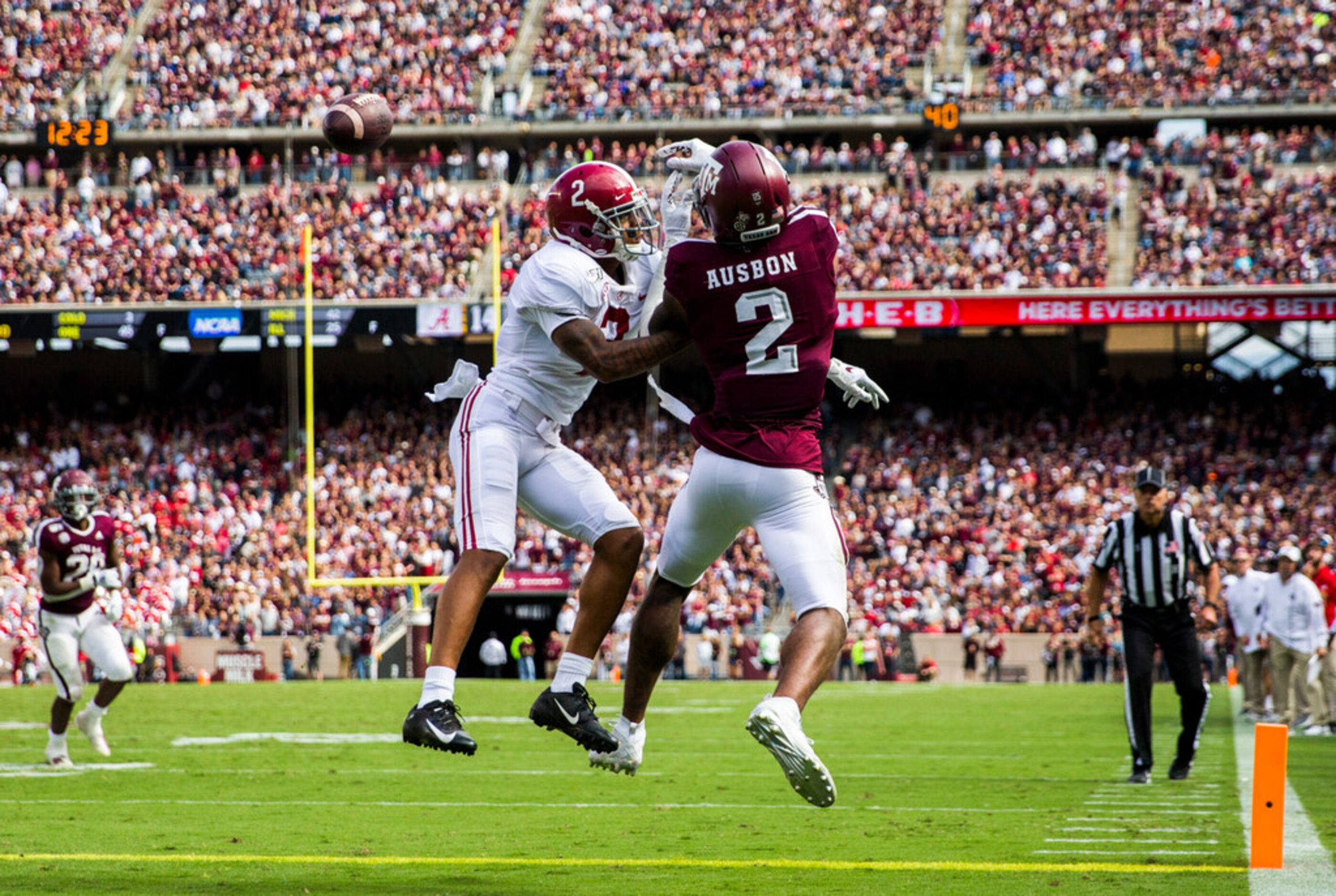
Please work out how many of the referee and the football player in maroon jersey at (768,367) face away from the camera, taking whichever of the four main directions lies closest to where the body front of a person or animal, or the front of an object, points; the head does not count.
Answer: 1

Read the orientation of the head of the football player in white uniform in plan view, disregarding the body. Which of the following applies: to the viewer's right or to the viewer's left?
to the viewer's right

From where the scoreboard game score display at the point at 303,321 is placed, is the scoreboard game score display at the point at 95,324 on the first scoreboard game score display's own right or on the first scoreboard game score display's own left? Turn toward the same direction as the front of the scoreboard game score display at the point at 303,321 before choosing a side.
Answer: on the first scoreboard game score display's own right

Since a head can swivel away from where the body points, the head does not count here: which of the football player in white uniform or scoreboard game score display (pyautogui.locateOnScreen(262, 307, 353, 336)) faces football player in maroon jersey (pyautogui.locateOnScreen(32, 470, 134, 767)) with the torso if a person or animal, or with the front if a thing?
the scoreboard game score display

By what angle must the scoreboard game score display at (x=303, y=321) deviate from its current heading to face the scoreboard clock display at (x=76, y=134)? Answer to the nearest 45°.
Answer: approximately 135° to its right

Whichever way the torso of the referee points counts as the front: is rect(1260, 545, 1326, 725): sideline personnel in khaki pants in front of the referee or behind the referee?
behind

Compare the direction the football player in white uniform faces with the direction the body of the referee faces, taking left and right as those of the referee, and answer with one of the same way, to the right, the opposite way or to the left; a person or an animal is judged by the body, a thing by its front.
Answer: to the left

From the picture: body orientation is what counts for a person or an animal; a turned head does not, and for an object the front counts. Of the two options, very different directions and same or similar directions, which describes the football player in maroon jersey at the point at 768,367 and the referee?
very different directions

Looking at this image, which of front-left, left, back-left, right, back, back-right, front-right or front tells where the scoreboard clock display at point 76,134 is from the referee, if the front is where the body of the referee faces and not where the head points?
back-right

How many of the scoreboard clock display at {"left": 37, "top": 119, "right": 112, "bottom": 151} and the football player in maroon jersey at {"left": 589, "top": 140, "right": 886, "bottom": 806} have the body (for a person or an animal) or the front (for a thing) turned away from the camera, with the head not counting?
1

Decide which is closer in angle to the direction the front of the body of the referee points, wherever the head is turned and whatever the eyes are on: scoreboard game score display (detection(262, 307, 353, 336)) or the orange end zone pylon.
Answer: the orange end zone pylon

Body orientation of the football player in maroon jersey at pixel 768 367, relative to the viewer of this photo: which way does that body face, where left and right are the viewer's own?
facing away from the viewer

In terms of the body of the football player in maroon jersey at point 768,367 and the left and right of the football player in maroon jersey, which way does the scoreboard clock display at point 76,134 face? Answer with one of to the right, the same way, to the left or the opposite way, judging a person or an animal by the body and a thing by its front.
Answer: the opposite way
